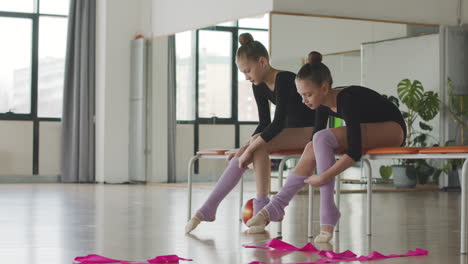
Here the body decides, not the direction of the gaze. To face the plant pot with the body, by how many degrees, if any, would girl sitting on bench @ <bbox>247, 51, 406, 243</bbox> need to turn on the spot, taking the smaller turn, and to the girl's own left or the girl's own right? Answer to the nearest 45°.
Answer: approximately 135° to the girl's own right

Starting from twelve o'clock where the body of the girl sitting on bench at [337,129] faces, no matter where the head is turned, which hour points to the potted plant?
The potted plant is roughly at 5 o'clock from the girl sitting on bench.

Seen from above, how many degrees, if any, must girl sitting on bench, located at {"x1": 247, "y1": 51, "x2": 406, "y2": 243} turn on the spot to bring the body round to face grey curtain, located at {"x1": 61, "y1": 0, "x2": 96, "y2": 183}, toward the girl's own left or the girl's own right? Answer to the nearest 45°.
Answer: approximately 90° to the girl's own right

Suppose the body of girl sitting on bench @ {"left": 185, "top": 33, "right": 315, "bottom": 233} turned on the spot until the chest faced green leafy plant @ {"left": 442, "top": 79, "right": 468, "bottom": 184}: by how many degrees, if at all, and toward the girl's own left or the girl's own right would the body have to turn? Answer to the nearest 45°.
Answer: approximately 180°

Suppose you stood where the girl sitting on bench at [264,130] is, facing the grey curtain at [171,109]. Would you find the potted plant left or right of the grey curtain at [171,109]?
right

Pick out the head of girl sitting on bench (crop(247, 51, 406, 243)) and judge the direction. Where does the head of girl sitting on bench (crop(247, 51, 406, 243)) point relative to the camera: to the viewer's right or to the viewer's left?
to the viewer's left

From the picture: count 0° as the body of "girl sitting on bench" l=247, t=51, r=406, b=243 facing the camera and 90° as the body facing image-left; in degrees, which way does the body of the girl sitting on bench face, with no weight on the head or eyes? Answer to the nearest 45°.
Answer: approximately 45°
